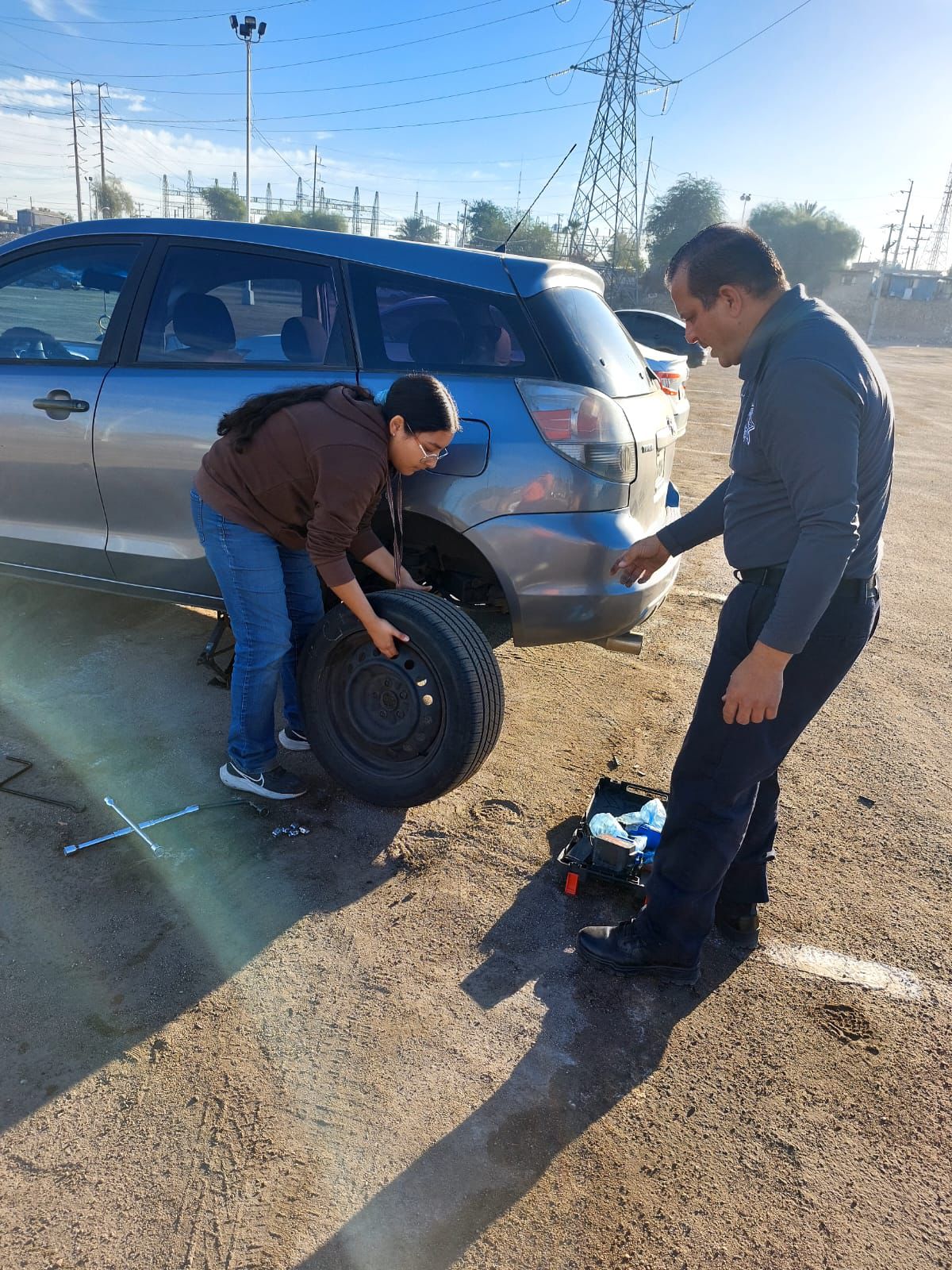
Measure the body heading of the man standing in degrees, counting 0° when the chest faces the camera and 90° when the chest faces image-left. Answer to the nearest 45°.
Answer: approximately 90°

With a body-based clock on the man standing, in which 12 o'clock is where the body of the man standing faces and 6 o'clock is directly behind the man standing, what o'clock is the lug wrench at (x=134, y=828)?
The lug wrench is roughly at 12 o'clock from the man standing.

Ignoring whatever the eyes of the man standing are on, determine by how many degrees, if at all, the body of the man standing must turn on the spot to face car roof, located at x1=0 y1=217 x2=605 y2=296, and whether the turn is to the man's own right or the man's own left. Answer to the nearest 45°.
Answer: approximately 45° to the man's own right

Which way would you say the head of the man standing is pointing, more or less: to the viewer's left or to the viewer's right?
to the viewer's left

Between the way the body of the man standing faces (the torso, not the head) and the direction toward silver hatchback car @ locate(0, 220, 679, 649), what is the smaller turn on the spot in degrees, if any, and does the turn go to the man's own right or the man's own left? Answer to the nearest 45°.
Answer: approximately 45° to the man's own right

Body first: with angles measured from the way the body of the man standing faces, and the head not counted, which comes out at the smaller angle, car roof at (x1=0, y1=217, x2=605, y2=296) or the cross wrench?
the cross wrench

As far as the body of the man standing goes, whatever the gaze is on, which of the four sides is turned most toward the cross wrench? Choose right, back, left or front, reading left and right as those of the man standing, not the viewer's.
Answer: front

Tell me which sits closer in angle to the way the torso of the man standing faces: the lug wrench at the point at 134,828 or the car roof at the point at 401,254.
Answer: the lug wrench
